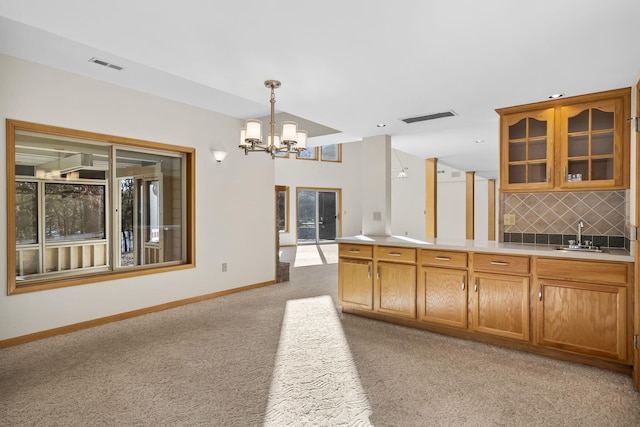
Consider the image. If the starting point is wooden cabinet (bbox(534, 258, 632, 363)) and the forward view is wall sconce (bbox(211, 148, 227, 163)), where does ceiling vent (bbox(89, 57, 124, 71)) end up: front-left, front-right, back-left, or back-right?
front-left

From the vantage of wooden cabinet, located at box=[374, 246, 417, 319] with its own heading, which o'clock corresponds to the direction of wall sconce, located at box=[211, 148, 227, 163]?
The wall sconce is roughly at 2 o'clock from the wooden cabinet.

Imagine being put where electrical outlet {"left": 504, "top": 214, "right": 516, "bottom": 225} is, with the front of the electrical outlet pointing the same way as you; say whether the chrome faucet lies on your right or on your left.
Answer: on your left

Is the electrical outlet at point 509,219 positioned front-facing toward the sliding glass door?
no

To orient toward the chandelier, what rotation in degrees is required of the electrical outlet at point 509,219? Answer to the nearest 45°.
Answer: approximately 45° to its right

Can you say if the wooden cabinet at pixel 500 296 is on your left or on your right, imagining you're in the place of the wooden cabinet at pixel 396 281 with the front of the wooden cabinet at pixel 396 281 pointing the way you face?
on your left

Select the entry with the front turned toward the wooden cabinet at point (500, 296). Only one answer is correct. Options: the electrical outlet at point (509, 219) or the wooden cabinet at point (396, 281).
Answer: the electrical outlet

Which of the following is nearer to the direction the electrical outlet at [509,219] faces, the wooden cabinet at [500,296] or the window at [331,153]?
the wooden cabinet

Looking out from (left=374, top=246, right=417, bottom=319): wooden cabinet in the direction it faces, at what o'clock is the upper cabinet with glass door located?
The upper cabinet with glass door is roughly at 8 o'clock from the wooden cabinet.

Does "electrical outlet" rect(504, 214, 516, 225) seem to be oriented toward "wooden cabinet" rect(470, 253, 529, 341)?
yes

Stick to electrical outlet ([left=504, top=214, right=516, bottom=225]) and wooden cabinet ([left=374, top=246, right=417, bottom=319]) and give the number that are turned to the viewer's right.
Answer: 0

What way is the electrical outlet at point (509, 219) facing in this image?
toward the camera

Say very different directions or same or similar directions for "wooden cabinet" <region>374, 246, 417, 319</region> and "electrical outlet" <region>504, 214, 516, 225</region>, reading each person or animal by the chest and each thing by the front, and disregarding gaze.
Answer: same or similar directions

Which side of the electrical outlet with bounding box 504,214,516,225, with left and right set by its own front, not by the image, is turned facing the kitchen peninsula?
front

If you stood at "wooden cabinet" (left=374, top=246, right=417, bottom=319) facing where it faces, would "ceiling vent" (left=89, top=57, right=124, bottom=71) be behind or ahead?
ahead

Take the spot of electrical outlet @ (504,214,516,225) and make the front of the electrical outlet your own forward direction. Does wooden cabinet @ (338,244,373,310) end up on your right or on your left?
on your right

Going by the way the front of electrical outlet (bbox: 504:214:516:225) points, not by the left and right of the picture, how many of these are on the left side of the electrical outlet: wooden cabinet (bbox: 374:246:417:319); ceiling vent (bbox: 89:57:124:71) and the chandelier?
0
